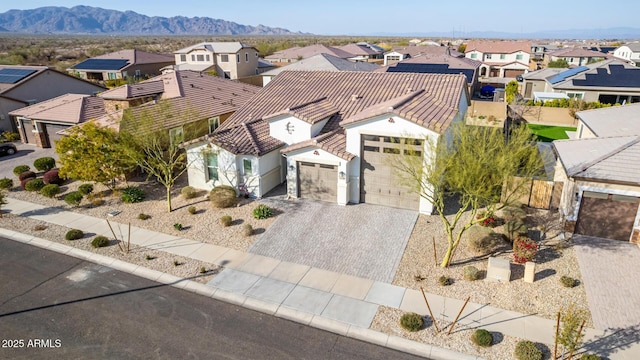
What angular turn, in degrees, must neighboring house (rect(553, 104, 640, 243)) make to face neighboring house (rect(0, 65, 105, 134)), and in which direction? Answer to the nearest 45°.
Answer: approximately 90° to its right

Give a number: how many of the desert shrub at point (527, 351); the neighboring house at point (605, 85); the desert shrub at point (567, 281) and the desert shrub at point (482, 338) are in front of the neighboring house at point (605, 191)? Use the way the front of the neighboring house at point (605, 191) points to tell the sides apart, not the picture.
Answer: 3

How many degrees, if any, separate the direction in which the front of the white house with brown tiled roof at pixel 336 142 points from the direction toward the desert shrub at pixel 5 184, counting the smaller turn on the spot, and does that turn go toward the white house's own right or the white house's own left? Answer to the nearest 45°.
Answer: approximately 45° to the white house's own right

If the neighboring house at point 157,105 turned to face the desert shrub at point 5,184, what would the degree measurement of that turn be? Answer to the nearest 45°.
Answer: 0° — it already faces it

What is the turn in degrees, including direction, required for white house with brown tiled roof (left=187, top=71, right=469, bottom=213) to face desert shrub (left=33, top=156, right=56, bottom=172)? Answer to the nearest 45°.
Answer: approximately 45° to its right

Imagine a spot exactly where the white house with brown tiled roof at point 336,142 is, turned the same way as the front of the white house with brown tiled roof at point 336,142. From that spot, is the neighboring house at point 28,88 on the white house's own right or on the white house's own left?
on the white house's own right
